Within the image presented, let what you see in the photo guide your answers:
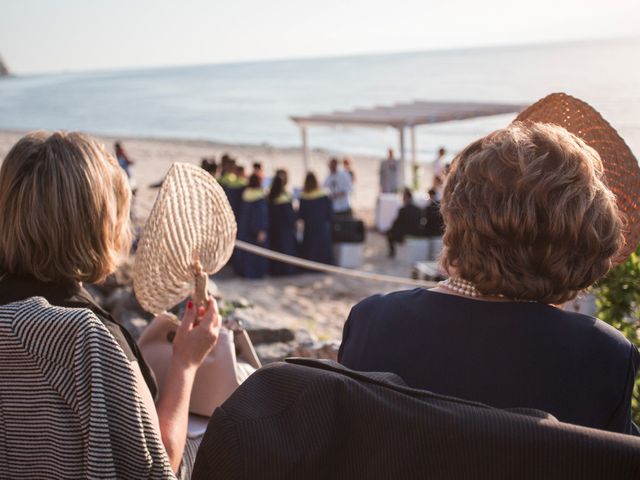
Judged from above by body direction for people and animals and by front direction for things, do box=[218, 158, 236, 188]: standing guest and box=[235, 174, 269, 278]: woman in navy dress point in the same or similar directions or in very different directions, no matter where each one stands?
same or similar directions

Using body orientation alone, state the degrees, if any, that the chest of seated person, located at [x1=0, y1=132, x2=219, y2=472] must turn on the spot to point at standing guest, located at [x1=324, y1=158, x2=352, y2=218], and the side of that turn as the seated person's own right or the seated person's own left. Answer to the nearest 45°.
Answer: approximately 45° to the seated person's own left

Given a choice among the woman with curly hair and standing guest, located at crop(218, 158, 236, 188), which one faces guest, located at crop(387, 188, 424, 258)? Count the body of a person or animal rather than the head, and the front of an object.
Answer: the woman with curly hair

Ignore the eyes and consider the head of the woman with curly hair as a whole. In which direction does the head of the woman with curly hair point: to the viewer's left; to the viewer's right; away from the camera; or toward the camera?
away from the camera

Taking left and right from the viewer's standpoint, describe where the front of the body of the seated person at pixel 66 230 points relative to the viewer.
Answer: facing away from the viewer and to the right of the viewer

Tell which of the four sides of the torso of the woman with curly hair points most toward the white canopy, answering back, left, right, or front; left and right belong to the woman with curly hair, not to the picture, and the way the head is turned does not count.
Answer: front

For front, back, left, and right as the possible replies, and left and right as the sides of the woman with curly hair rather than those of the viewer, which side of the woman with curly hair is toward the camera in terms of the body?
back

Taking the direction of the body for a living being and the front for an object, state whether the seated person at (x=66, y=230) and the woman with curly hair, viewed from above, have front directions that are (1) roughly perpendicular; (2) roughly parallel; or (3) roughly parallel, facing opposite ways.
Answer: roughly parallel

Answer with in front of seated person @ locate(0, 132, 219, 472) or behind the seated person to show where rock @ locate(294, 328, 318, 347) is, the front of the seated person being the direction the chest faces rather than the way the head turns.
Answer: in front
